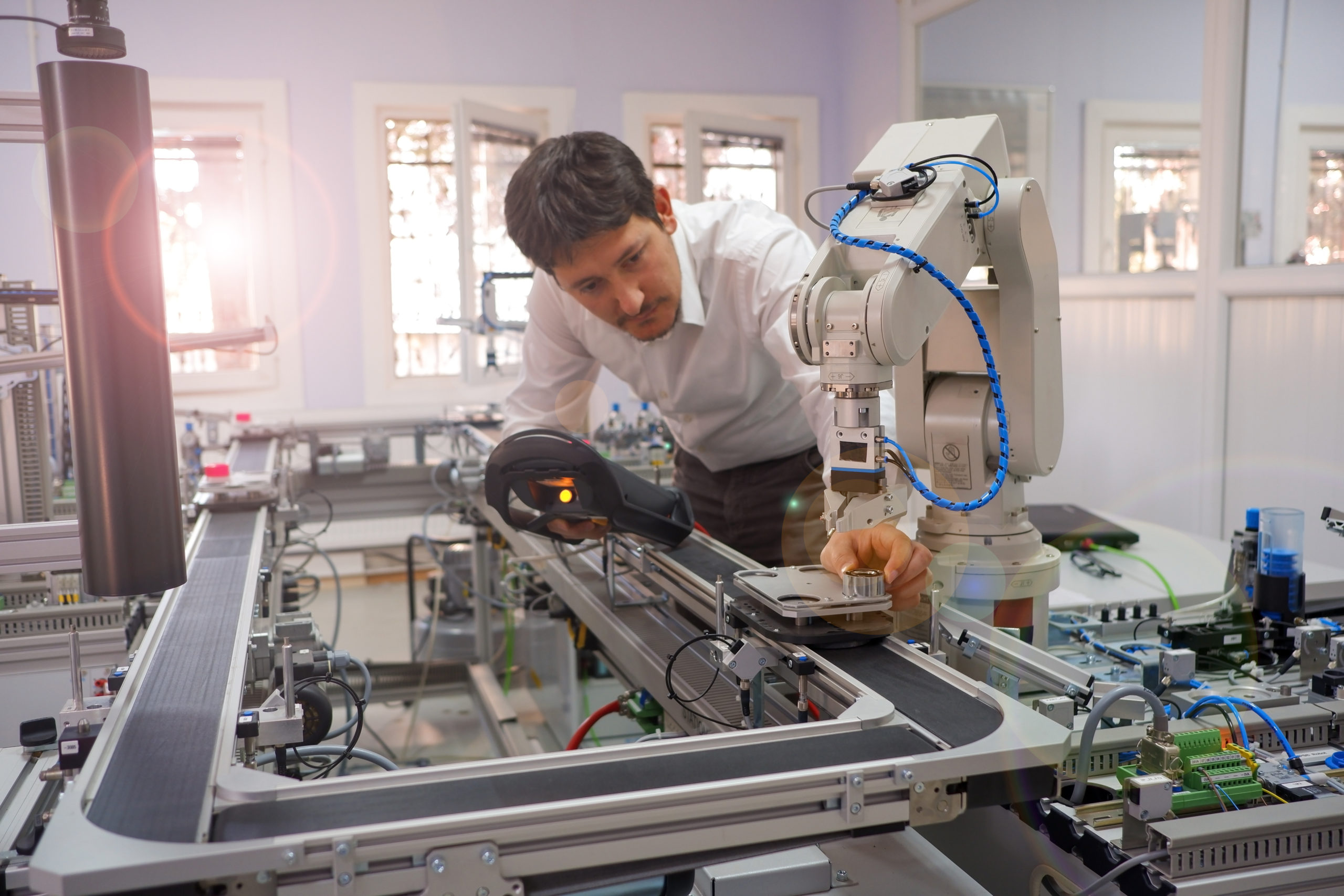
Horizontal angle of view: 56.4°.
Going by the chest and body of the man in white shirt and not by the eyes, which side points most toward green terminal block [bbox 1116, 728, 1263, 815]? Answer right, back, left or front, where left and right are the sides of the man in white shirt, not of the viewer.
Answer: left

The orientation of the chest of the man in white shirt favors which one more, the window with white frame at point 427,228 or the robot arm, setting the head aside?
the robot arm

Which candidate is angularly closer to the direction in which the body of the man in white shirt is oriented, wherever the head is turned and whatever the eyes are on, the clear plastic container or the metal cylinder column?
the metal cylinder column

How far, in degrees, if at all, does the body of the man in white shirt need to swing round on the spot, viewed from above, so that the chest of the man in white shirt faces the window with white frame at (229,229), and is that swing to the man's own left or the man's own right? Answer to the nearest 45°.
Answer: approximately 90° to the man's own right

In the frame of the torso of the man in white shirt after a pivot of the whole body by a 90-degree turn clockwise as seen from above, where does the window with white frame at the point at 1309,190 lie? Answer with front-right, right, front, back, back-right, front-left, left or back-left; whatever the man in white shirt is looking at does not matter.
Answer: right

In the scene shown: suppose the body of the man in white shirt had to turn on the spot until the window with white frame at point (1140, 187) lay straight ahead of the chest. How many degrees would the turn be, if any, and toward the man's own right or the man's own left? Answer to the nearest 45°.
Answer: approximately 180°

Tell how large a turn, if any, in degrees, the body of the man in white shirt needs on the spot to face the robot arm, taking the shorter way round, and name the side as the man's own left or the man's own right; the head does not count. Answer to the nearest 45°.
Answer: approximately 45° to the man's own left

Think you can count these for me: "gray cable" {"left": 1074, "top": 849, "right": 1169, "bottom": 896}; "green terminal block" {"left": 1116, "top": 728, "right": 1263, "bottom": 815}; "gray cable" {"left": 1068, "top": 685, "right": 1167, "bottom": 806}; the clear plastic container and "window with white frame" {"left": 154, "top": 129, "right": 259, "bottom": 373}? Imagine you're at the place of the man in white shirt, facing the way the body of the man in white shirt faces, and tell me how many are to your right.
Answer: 1

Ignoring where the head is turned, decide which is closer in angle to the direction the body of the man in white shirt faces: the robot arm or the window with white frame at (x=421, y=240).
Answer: the robot arm

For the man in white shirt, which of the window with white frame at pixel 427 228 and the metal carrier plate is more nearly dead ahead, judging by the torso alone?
the metal carrier plate

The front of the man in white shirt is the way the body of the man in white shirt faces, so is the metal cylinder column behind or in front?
in front

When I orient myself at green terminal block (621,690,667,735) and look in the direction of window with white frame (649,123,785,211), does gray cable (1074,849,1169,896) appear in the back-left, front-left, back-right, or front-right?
back-right

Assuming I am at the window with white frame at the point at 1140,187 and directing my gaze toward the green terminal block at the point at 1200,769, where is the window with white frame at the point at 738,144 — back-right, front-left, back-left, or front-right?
front-right

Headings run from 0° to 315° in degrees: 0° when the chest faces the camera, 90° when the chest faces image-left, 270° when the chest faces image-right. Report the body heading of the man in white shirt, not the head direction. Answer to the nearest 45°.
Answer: approximately 45°

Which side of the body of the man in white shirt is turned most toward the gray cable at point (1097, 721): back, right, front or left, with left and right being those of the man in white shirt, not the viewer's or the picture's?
left

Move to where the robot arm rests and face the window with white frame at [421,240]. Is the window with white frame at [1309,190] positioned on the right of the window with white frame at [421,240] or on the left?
right

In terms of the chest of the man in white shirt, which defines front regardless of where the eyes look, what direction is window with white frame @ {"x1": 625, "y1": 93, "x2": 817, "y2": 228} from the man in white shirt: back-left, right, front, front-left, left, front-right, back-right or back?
back-right

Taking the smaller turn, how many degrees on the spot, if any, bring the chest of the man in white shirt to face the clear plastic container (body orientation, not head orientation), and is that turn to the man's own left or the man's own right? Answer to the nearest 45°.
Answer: approximately 90° to the man's own left
